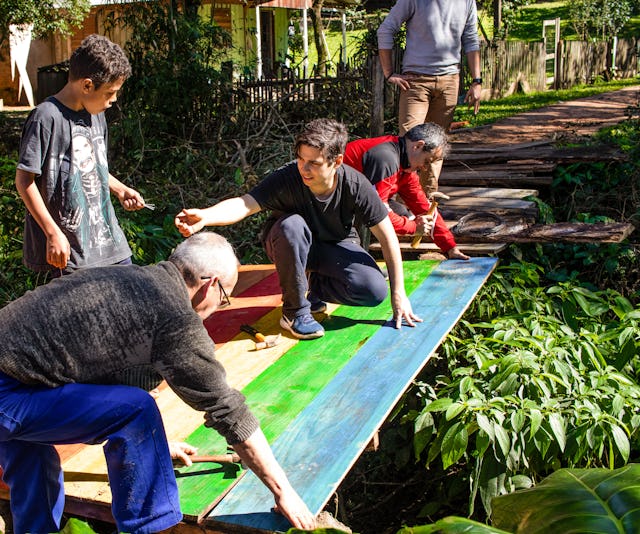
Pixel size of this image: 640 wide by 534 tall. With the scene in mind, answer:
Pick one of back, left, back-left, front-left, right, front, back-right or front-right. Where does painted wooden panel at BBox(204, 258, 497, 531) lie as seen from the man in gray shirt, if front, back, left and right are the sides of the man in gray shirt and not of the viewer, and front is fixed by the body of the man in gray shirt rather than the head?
front

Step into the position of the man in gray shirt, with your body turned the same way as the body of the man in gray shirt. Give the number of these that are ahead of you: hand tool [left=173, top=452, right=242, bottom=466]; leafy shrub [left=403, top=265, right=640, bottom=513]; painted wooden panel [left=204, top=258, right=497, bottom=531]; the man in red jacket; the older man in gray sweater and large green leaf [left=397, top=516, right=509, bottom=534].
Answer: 6

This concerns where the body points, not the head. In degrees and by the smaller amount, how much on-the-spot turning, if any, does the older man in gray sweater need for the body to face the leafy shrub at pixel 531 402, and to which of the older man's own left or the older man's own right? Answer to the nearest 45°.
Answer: approximately 45° to the older man's own left

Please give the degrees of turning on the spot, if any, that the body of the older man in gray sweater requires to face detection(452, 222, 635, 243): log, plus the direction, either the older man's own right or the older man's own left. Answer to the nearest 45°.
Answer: approximately 45° to the older man's own left

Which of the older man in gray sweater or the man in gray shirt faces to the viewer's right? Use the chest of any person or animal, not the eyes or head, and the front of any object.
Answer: the older man in gray sweater

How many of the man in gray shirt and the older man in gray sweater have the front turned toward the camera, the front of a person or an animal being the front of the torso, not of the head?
1

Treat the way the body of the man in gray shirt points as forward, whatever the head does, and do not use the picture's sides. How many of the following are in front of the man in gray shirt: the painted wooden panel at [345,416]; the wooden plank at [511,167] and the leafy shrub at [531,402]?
2

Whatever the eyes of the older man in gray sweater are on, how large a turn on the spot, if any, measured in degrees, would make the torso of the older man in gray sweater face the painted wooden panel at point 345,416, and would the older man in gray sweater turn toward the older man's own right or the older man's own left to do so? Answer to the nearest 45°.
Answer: approximately 45° to the older man's own left

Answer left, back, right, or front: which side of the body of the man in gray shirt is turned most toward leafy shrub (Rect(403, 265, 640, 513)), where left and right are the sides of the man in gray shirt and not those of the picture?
front

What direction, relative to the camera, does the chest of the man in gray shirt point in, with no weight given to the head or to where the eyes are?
toward the camera

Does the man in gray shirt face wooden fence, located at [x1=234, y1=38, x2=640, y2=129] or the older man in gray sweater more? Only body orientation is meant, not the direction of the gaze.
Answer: the older man in gray sweater

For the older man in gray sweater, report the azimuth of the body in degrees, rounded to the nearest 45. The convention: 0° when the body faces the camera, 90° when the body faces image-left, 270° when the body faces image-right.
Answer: approximately 270°

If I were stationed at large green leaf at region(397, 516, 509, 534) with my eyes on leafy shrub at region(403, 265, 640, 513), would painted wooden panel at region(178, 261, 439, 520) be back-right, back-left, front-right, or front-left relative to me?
front-left

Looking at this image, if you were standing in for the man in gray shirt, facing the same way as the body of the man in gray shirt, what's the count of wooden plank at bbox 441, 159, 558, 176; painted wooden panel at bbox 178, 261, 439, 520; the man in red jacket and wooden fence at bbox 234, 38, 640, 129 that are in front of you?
2

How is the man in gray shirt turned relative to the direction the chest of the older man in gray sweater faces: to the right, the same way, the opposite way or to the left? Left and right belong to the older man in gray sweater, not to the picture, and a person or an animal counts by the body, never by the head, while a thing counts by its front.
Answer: to the right
